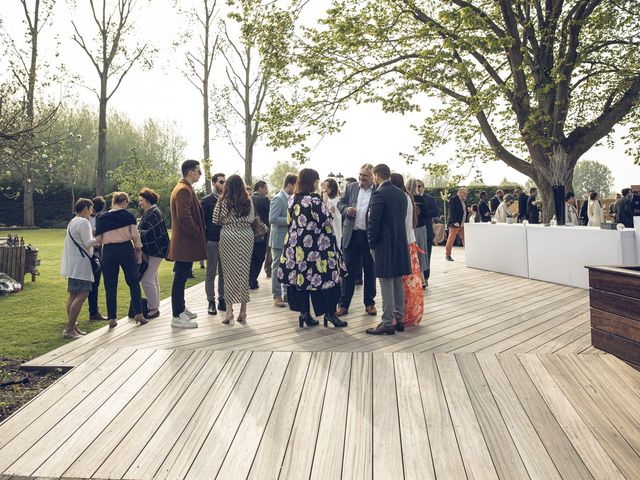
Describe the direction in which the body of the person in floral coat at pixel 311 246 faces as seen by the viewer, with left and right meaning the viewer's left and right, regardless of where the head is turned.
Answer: facing away from the viewer and to the right of the viewer

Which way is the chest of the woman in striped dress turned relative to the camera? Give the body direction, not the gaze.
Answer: away from the camera

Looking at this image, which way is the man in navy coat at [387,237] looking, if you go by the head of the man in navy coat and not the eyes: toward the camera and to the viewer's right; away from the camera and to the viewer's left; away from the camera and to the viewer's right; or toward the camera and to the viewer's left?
away from the camera and to the viewer's left

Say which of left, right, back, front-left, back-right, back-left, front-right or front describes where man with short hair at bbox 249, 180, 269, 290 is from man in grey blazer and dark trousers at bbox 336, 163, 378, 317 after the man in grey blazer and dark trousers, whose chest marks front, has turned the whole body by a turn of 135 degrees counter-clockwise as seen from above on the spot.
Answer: left

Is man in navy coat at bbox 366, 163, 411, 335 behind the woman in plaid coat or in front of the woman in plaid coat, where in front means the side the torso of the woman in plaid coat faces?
behind

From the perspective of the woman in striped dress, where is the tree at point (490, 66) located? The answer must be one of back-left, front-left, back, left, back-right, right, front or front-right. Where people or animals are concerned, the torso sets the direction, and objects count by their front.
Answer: front-right

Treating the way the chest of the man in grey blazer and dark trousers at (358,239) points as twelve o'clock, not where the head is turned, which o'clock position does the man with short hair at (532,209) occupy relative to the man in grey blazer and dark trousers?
The man with short hair is roughly at 7 o'clock from the man in grey blazer and dark trousers.

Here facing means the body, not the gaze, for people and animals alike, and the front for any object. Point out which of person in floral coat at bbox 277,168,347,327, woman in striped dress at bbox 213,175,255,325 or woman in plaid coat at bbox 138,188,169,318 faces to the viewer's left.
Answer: the woman in plaid coat

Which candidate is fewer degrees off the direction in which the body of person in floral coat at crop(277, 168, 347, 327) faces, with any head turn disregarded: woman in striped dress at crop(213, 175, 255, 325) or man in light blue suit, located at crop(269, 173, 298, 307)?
the man in light blue suit
